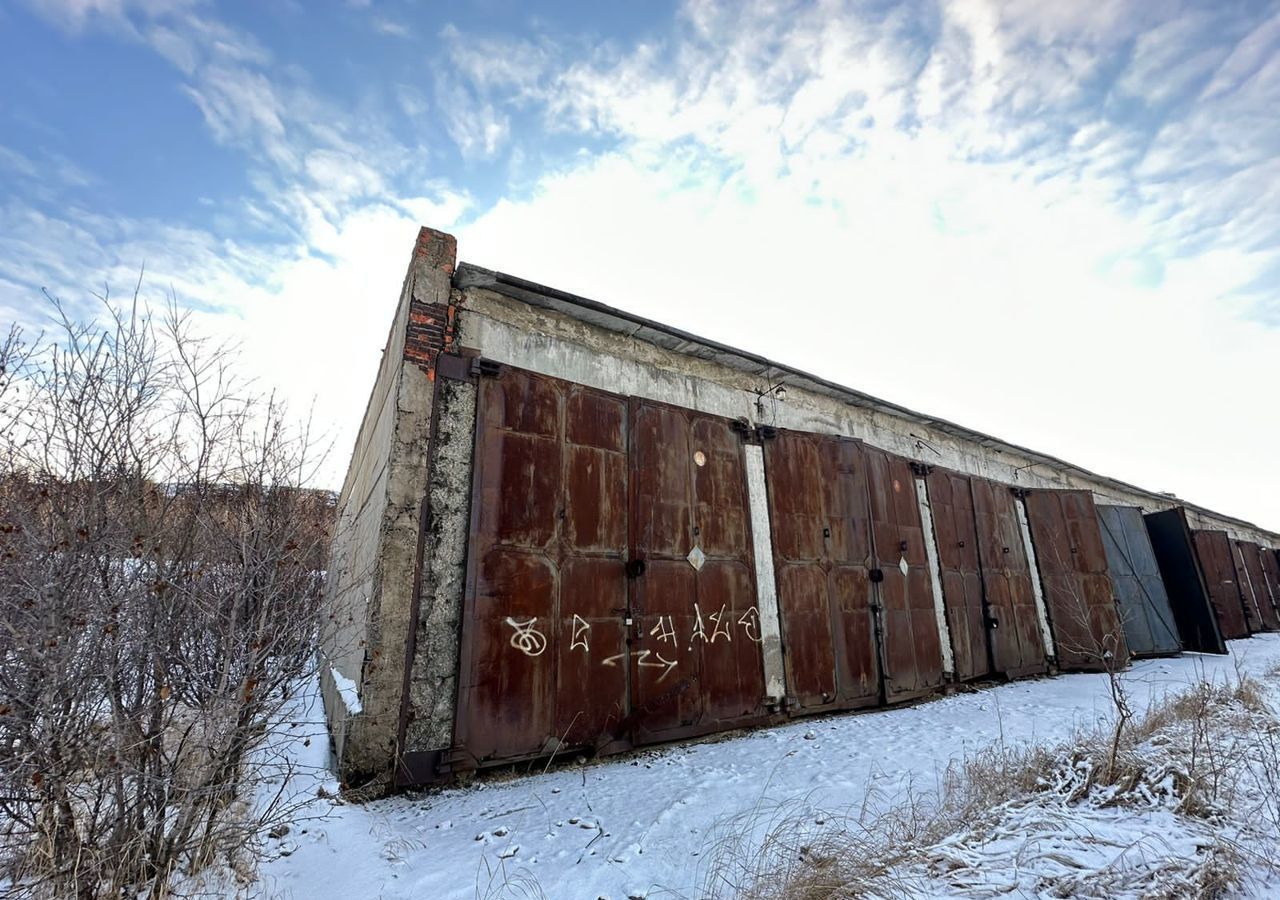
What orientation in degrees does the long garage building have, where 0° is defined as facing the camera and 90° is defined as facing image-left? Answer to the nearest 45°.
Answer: approximately 315°
